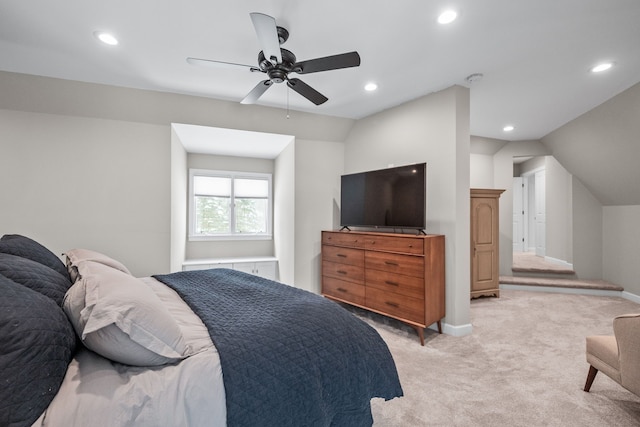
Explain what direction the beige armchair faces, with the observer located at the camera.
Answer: facing away from the viewer and to the left of the viewer

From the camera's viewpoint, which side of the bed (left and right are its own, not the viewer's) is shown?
right

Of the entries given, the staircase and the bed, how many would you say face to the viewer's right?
1

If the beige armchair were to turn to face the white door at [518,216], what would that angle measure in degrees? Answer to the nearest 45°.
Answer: approximately 45° to its right

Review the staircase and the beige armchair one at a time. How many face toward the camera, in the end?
1
